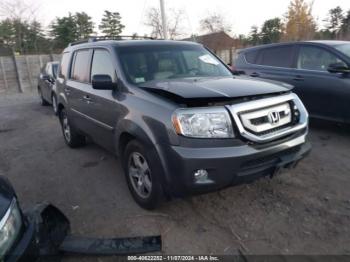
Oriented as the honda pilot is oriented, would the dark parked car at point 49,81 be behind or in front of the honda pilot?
behind

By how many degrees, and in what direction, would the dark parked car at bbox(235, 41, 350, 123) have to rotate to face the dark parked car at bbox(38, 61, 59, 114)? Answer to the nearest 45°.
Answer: approximately 135° to its right

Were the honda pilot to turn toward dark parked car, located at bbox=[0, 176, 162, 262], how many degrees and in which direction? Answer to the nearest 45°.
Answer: approximately 90° to its right

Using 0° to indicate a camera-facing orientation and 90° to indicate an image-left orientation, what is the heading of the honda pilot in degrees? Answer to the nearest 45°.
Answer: approximately 315°

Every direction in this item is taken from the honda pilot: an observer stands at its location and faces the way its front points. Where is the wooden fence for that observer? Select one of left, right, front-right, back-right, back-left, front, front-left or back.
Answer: back

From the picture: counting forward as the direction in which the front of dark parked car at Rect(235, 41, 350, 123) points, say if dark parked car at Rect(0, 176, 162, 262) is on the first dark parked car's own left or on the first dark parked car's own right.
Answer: on the first dark parked car's own right

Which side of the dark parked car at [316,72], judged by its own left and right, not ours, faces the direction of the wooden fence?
back
